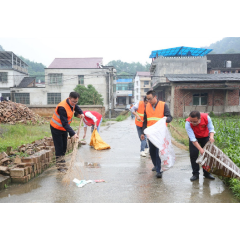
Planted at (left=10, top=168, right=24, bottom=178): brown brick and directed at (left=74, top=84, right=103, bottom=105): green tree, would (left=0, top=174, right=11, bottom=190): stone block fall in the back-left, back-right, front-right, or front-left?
back-left

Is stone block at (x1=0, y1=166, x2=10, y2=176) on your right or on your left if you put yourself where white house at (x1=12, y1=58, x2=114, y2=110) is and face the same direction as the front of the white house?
on your right

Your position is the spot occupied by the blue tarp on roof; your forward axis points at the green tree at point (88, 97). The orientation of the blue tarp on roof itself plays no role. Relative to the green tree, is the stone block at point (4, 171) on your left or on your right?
left
